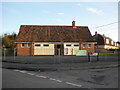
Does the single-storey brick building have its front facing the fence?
yes

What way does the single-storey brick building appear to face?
toward the camera
